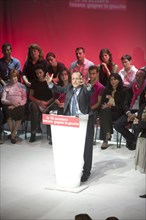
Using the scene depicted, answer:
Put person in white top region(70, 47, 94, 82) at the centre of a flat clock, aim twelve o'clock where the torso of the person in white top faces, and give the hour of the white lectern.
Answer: The white lectern is roughly at 12 o'clock from the person in white top.

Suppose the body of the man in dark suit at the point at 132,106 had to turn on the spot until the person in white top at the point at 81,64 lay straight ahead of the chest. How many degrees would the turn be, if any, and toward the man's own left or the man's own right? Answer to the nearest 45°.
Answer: approximately 90° to the man's own right

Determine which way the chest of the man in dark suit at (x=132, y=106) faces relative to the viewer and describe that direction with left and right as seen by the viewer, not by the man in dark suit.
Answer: facing the viewer and to the left of the viewer

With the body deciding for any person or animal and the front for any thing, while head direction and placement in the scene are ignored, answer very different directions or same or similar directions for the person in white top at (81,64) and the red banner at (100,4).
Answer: same or similar directions

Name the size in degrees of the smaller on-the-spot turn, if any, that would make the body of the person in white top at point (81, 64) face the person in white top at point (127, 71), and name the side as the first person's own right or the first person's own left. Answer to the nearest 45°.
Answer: approximately 45° to the first person's own left

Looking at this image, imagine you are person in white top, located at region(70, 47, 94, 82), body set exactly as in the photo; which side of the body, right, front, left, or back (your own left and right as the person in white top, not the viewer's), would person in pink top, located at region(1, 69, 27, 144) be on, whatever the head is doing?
right

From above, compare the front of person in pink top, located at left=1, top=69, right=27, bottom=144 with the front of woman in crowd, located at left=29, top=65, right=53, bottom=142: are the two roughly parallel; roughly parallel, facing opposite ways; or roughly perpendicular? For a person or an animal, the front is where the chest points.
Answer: roughly parallel

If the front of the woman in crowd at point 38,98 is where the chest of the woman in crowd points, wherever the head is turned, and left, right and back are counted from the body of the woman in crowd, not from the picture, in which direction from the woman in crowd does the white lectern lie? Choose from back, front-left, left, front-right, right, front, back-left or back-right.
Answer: front

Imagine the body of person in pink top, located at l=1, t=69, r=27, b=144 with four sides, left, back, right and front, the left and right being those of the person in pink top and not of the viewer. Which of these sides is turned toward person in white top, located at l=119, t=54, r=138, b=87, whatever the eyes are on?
left

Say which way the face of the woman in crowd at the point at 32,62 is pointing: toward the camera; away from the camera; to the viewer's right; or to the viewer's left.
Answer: toward the camera

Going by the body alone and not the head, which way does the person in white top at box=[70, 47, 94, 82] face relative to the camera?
toward the camera

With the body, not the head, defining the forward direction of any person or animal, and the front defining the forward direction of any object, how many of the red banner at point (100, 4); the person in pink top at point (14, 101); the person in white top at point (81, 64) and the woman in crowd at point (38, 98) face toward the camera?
4

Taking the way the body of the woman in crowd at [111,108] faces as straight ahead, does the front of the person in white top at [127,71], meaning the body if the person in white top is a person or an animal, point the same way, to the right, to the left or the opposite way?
the same way

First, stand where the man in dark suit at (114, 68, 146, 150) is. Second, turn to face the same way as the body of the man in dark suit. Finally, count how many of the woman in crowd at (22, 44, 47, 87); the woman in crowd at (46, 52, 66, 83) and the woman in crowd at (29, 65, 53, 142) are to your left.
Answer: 0

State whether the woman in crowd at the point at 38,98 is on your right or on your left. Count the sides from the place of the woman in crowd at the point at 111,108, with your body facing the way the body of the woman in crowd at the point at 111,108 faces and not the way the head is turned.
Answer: on your right
